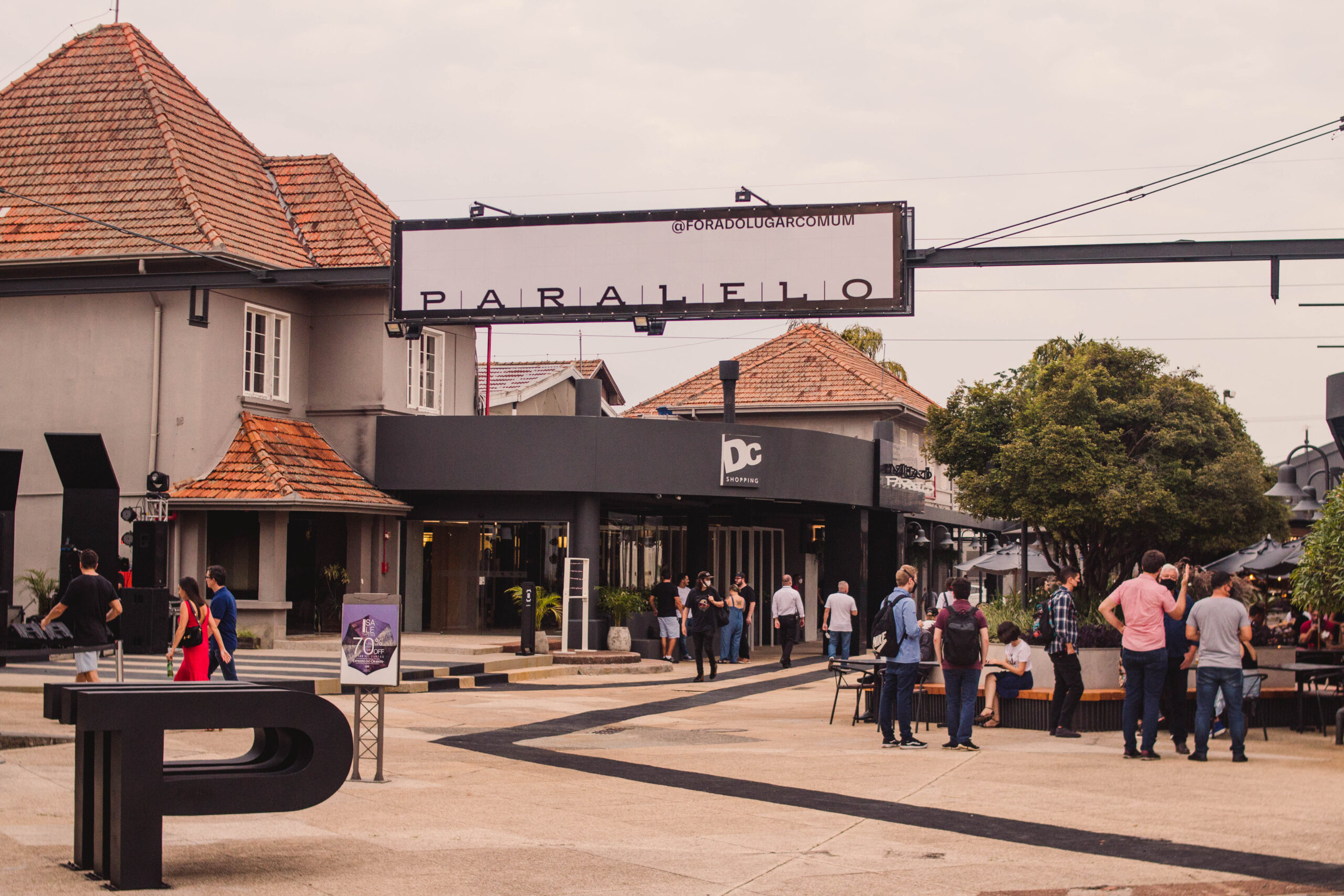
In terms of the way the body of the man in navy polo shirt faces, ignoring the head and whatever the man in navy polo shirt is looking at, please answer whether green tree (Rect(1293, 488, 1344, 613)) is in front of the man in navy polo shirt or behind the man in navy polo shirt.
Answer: behind

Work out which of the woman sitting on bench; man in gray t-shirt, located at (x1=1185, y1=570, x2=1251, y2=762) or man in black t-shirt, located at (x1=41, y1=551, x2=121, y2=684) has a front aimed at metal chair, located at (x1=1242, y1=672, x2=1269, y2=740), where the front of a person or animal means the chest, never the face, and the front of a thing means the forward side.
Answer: the man in gray t-shirt

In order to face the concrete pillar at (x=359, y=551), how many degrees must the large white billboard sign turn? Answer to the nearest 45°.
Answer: approximately 135° to its right

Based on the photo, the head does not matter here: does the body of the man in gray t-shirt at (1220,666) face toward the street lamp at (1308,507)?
yes

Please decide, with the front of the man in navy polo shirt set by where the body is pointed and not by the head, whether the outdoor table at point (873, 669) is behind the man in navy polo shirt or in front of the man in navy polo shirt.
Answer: behind

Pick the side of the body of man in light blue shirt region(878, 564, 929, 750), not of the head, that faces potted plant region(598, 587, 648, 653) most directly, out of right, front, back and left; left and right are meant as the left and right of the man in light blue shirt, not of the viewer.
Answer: left

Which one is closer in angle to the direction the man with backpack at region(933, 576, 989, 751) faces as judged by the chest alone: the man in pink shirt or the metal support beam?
the metal support beam
